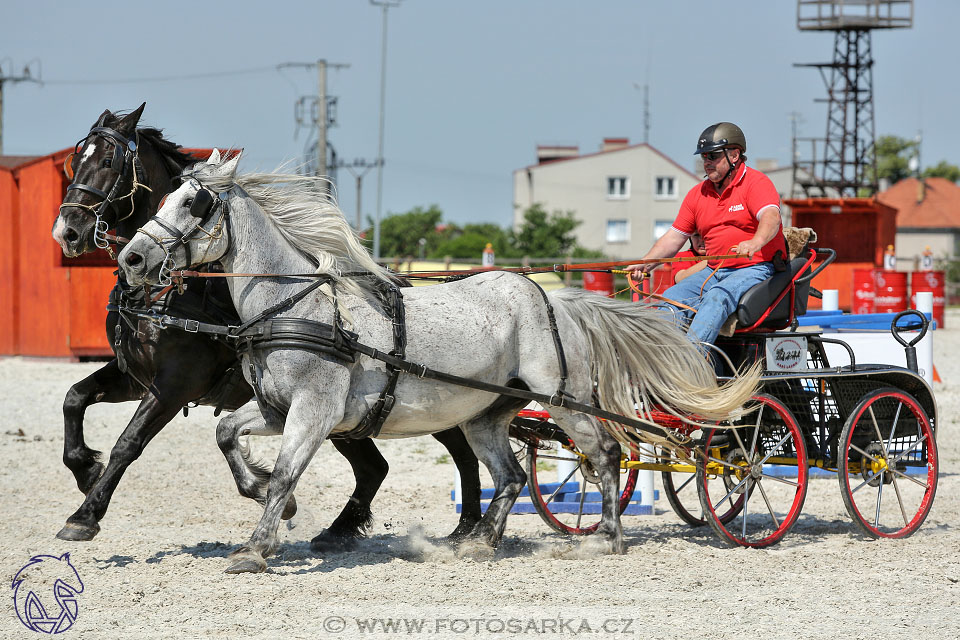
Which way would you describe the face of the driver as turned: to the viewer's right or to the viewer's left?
to the viewer's left

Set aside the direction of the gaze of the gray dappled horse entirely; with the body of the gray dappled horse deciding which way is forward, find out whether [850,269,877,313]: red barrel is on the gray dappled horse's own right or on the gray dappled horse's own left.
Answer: on the gray dappled horse's own right

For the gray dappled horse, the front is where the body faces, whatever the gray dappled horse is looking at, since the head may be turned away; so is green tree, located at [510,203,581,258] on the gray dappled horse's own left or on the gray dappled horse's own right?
on the gray dappled horse's own right

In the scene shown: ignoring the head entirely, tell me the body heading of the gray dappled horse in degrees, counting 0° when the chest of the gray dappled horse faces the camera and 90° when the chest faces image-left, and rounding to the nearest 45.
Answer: approximately 90°

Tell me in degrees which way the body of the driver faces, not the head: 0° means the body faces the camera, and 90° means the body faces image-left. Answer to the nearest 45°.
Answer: approximately 45°

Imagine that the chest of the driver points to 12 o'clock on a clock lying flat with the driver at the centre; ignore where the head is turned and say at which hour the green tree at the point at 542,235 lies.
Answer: The green tree is roughly at 4 o'clock from the driver.

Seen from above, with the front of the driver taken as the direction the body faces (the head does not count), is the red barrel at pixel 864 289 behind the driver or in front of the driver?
behind

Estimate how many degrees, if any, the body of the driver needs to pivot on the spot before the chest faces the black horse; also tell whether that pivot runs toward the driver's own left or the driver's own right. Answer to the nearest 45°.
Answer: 0° — they already face it

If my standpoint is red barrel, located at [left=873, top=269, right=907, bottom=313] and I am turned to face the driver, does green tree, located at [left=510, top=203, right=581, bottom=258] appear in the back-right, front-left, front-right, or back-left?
back-right

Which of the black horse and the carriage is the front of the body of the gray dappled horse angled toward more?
the black horse
